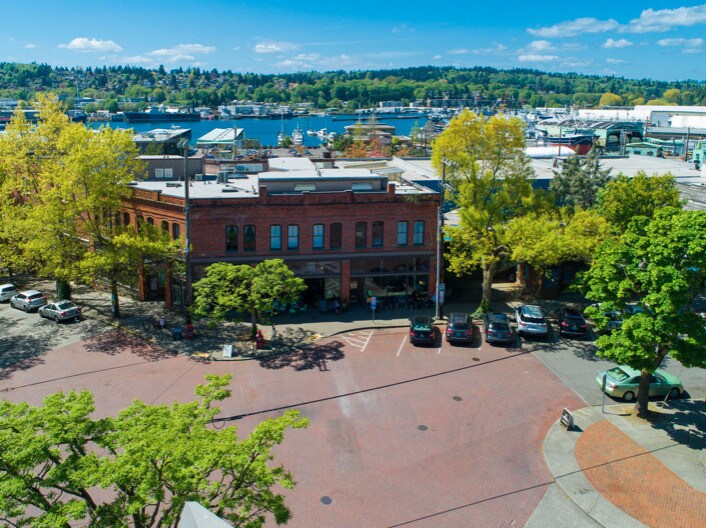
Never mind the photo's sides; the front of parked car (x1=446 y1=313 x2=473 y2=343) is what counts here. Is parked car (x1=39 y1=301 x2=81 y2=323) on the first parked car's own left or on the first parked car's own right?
on the first parked car's own left

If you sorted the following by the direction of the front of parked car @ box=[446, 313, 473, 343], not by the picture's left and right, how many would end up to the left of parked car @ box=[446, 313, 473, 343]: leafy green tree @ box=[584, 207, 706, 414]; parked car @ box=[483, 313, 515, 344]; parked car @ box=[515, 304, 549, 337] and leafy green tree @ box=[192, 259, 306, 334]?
1

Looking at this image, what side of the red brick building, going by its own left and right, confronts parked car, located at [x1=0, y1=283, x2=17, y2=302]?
right

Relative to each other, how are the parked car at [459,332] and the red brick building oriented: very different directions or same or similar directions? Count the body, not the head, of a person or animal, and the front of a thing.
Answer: very different directions

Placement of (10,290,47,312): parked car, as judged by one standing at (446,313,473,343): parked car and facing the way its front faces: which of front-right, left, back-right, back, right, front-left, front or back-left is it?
left

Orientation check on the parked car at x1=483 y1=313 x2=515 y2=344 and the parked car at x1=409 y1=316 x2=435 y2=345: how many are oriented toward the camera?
0

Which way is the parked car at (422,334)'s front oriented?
away from the camera

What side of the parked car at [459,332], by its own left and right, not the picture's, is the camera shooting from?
back

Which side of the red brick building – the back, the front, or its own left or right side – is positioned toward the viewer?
front

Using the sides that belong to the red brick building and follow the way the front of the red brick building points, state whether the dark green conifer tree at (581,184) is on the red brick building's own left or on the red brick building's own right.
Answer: on the red brick building's own left

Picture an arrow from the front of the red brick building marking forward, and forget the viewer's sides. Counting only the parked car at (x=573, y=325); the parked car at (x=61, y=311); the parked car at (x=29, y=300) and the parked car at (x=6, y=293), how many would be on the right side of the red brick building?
3

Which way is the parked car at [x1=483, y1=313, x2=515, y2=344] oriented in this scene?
away from the camera

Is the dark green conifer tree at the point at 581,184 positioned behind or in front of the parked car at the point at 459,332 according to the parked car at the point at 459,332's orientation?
in front
